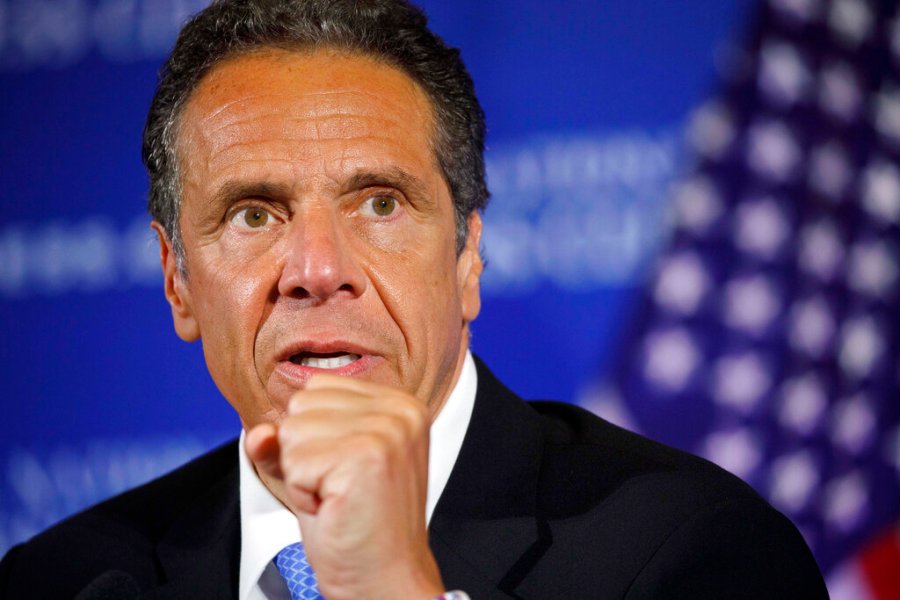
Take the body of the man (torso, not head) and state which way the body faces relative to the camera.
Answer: toward the camera

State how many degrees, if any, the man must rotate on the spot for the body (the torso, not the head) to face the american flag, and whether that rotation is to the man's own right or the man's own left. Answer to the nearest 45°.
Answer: approximately 135° to the man's own left
